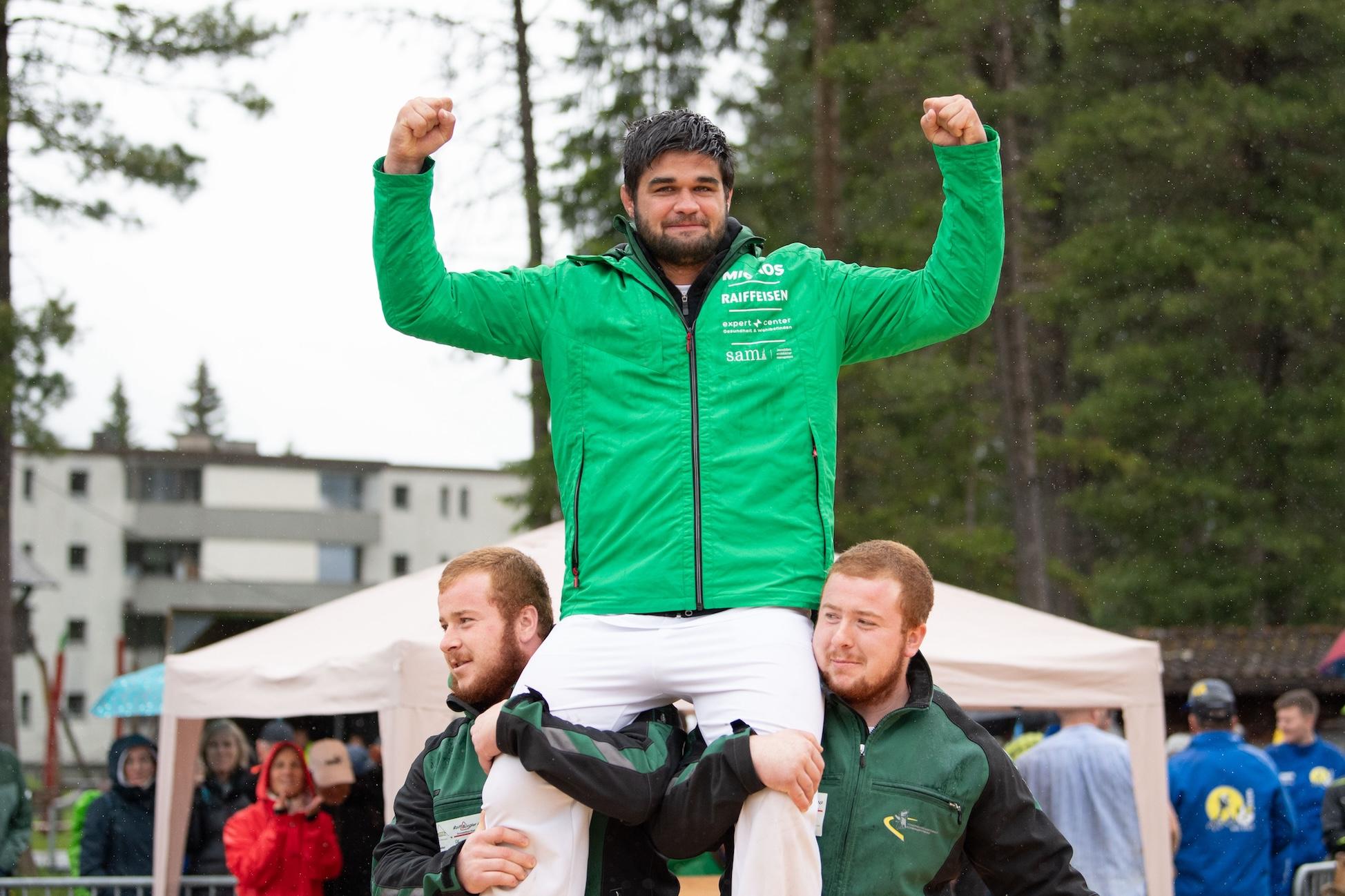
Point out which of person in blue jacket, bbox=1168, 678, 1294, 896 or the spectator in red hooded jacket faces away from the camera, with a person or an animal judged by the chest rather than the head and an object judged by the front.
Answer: the person in blue jacket

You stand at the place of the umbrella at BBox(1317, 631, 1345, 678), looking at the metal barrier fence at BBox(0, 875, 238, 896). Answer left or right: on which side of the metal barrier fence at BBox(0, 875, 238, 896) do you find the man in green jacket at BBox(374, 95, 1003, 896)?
left

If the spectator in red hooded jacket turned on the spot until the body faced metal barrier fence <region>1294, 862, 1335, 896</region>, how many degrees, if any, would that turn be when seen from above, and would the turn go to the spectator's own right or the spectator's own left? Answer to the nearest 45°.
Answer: approximately 90° to the spectator's own left

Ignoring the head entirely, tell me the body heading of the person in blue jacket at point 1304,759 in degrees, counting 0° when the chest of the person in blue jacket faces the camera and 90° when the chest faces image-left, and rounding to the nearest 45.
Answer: approximately 45°

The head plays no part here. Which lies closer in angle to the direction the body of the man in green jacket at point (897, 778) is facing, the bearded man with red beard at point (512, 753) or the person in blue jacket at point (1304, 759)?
the bearded man with red beard

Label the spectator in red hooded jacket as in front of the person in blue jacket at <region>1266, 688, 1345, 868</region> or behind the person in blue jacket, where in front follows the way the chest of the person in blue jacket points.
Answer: in front

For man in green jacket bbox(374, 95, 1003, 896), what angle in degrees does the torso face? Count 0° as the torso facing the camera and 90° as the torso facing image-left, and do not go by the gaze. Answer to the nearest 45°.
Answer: approximately 0°

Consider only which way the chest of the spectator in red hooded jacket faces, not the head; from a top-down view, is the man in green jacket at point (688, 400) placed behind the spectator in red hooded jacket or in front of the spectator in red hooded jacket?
in front

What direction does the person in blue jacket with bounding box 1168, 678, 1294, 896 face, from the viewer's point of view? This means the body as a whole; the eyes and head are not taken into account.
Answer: away from the camera

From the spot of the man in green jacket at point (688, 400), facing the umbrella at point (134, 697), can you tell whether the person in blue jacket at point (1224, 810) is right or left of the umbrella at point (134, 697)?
right

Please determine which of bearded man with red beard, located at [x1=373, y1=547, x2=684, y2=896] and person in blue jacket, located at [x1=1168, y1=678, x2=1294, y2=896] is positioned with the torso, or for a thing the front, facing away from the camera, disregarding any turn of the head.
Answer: the person in blue jacket
